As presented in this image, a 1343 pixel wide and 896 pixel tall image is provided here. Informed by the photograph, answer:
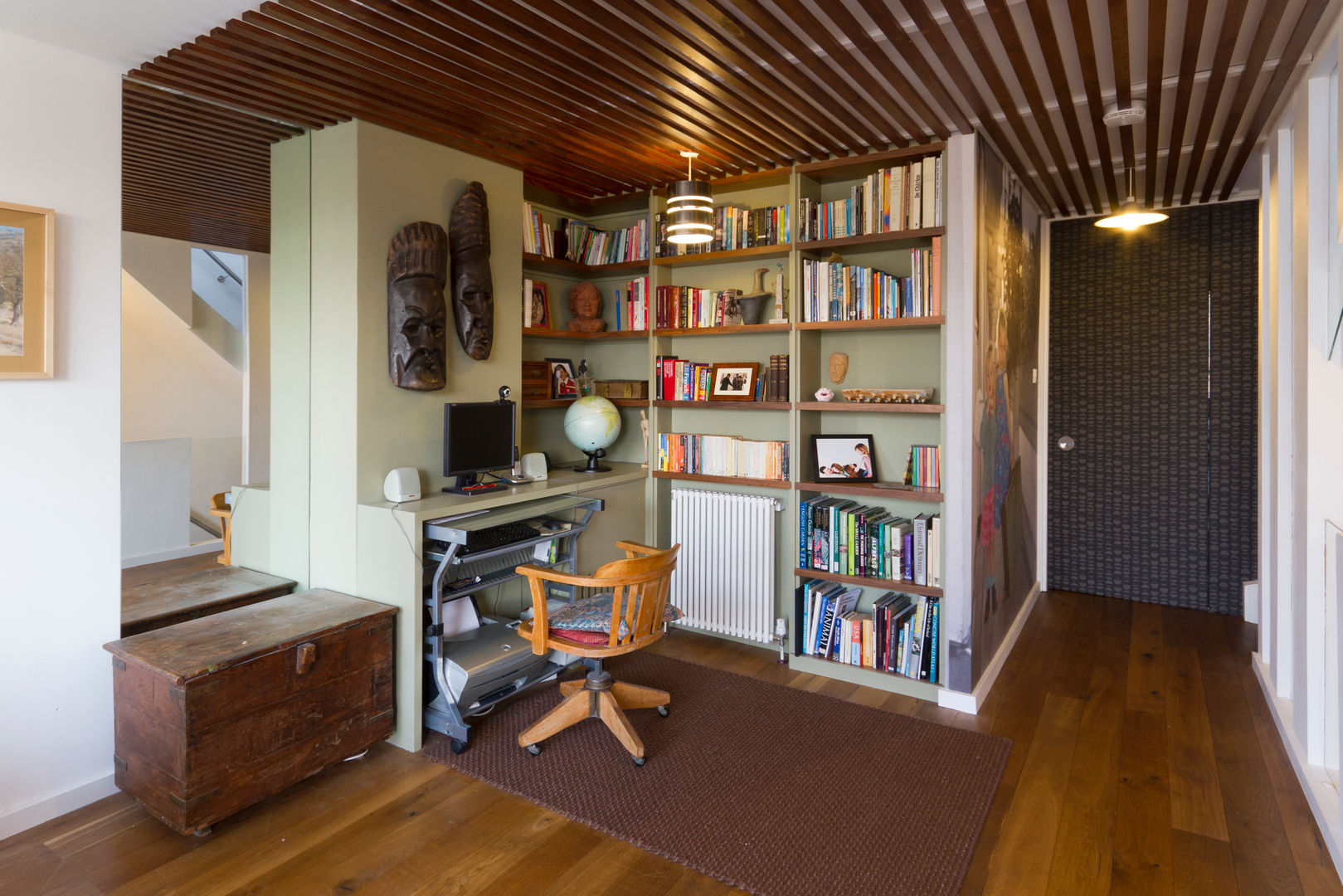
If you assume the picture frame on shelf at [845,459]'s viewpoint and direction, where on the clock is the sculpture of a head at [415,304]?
The sculpture of a head is roughly at 2 o'clock from the picture frame on shelf.

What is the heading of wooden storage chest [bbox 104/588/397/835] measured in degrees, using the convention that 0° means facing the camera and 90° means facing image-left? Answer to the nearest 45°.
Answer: approximately 315°

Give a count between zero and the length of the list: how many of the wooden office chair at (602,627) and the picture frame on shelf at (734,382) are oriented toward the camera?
1

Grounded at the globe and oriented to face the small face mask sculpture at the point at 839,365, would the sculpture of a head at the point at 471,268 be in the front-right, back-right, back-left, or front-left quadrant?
back-right

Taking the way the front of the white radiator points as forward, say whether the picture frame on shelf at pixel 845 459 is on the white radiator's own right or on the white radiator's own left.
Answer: on the white radiator's own left

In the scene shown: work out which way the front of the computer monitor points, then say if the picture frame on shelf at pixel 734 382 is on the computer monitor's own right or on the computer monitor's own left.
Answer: on the computer monitor's own left

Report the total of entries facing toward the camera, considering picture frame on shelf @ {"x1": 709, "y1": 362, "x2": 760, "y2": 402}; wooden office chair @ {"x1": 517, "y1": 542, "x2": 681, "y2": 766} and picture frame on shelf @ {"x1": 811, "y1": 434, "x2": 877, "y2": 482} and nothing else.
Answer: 2

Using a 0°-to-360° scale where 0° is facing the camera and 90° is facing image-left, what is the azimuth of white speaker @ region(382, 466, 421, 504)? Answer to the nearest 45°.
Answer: approximately 315°

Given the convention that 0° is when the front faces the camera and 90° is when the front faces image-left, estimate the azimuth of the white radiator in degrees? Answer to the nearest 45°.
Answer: approximately 45°

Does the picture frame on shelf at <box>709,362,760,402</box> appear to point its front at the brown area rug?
yes

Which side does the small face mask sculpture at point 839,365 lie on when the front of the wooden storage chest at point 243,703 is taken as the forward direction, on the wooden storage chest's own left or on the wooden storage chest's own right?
on the wooden storage chest's own left
